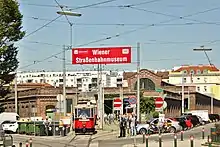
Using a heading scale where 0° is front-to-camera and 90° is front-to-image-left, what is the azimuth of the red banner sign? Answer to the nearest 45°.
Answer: approximately 0°
